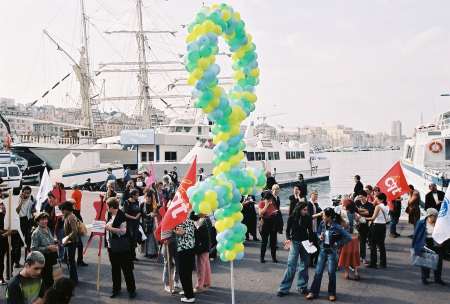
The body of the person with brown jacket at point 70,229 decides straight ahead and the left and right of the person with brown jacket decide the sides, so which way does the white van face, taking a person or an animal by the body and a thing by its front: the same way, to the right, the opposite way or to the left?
the opposite way
